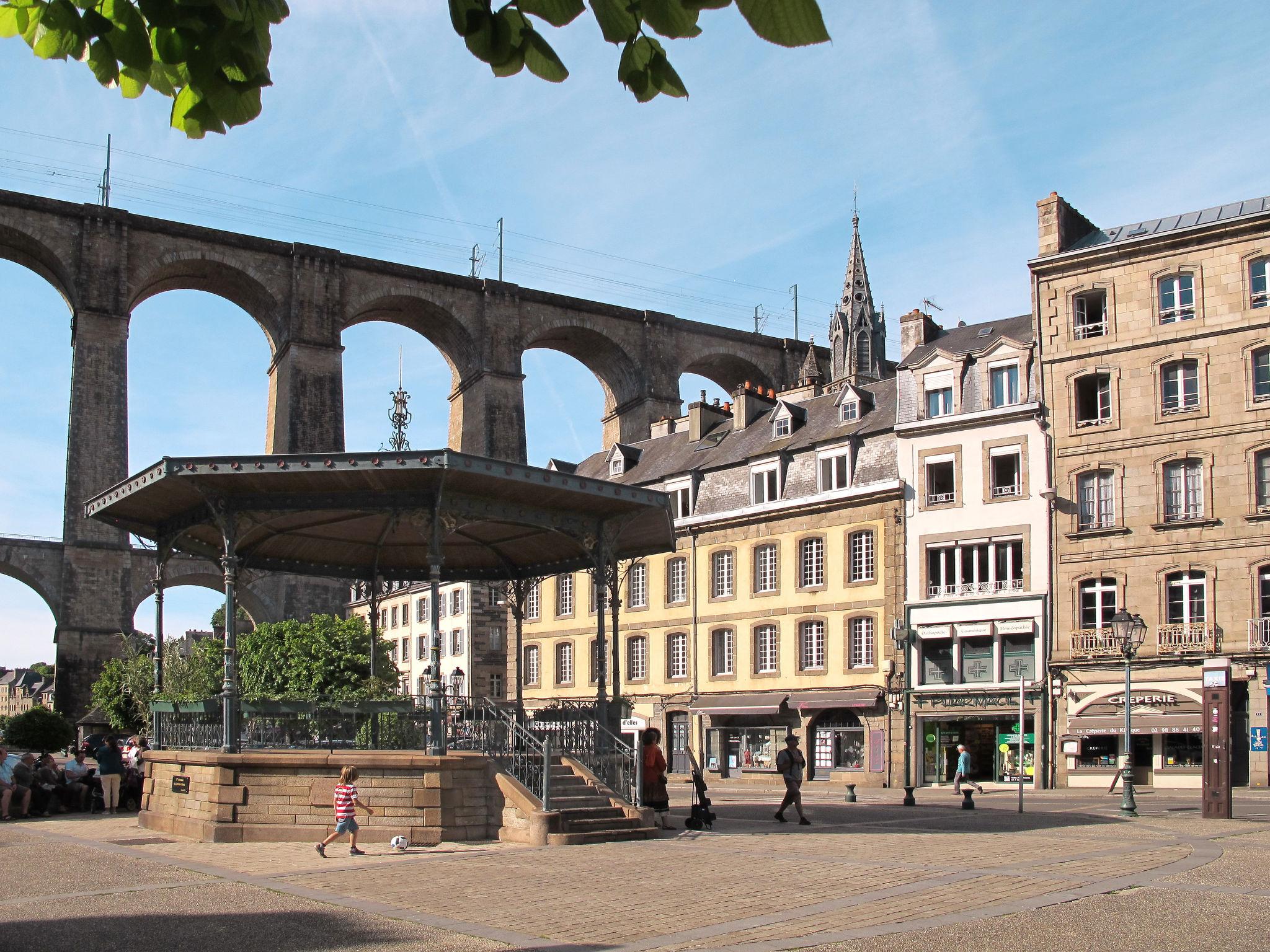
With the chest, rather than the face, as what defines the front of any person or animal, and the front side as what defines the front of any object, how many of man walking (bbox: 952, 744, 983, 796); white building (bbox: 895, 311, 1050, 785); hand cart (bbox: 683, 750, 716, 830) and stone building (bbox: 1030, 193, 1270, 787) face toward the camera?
2

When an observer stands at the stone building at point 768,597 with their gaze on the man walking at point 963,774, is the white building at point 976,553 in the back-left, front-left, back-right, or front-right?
front-left

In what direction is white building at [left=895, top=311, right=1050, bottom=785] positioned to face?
toward the camera

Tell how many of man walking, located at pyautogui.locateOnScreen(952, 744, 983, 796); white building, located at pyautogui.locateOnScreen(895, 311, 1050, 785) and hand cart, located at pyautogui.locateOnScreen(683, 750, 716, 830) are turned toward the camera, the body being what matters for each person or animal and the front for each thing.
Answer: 1

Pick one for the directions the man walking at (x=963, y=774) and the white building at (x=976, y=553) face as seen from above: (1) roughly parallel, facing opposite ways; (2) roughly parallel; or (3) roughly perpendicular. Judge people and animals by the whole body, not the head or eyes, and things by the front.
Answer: roughly perpendicular

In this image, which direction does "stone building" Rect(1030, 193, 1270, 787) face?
toward the camera

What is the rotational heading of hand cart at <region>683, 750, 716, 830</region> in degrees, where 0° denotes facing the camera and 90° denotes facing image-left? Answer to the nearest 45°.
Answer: approximately 270°
